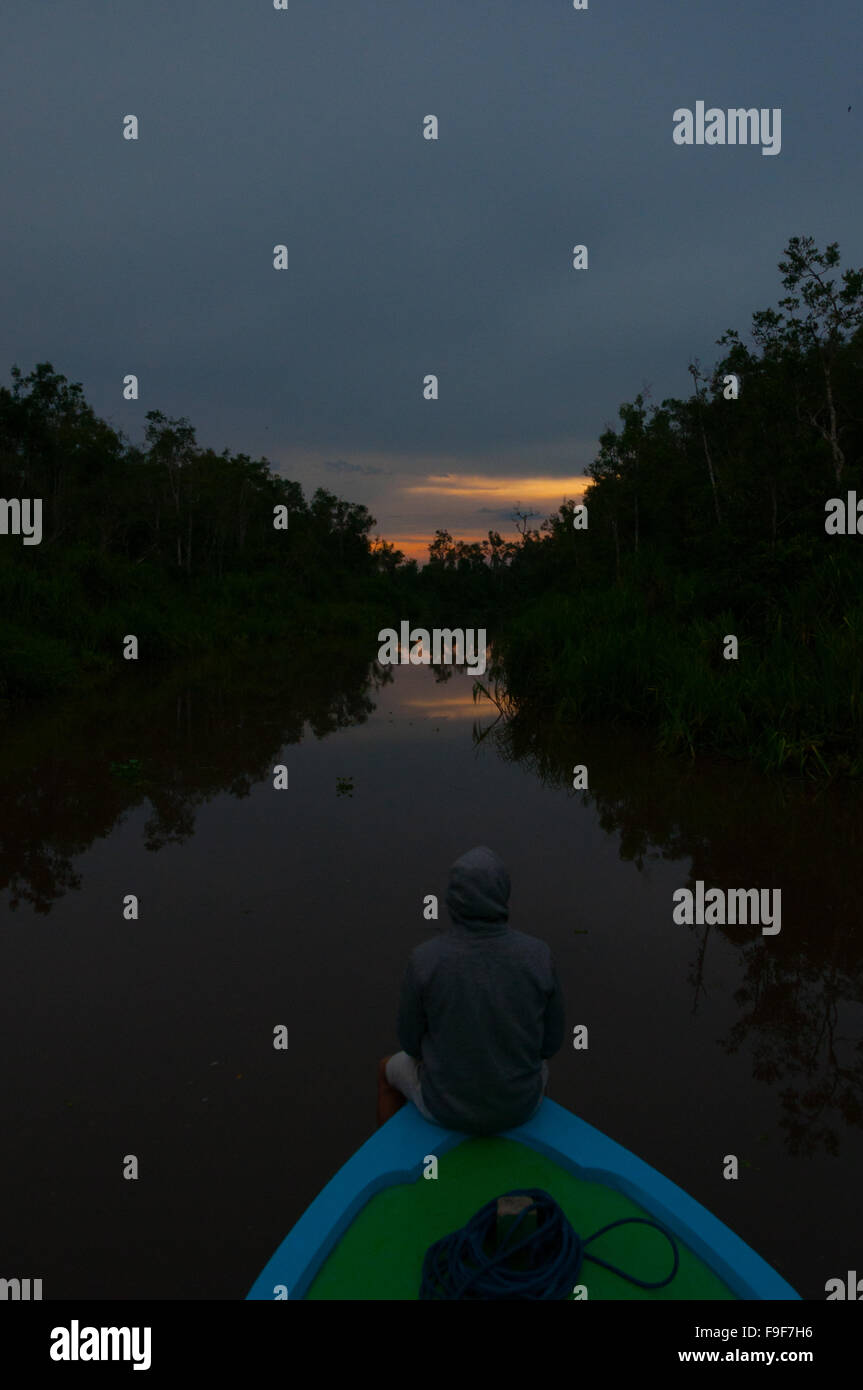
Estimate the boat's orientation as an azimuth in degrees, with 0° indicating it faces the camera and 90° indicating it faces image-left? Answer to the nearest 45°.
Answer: approximately 180°
